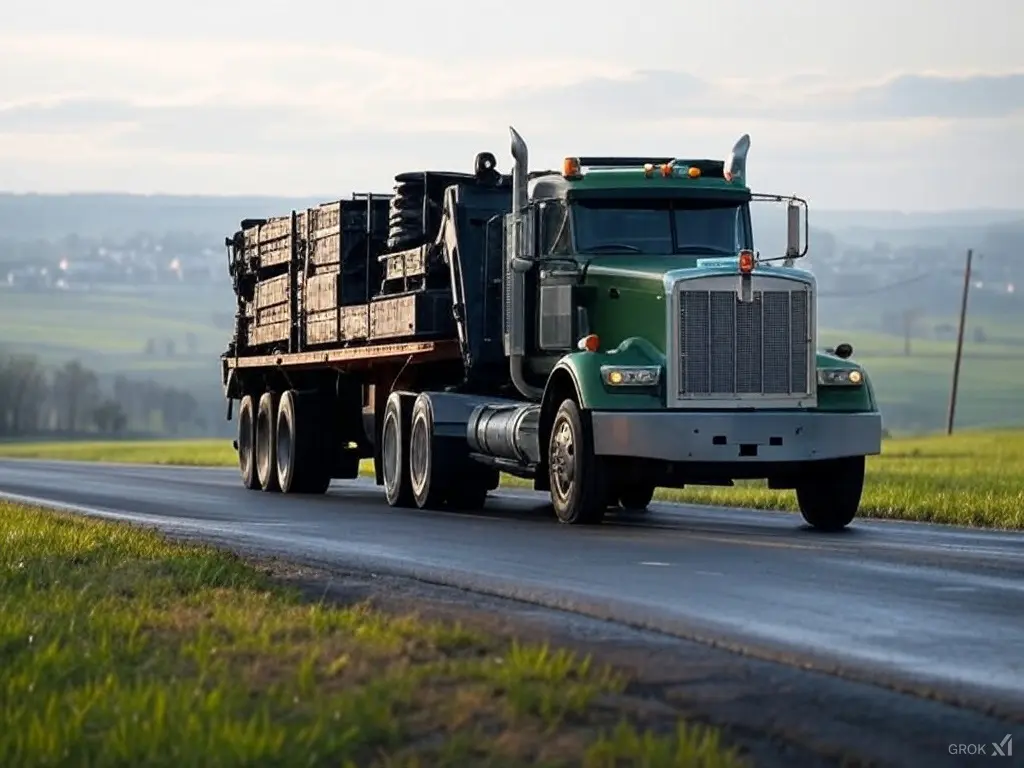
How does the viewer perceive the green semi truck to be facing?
facing the viewer and to the right of the viewer
